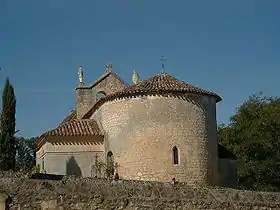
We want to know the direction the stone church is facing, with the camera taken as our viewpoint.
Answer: facing away from the viewer and to the left of the viewer

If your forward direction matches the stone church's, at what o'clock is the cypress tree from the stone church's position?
The cypress tree is roughly at 10 o'clock from the stone church.

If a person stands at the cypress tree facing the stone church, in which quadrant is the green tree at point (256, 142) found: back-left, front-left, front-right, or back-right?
front-left

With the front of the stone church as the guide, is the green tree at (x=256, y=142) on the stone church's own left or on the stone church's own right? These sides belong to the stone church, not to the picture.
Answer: on the stone church's own right
